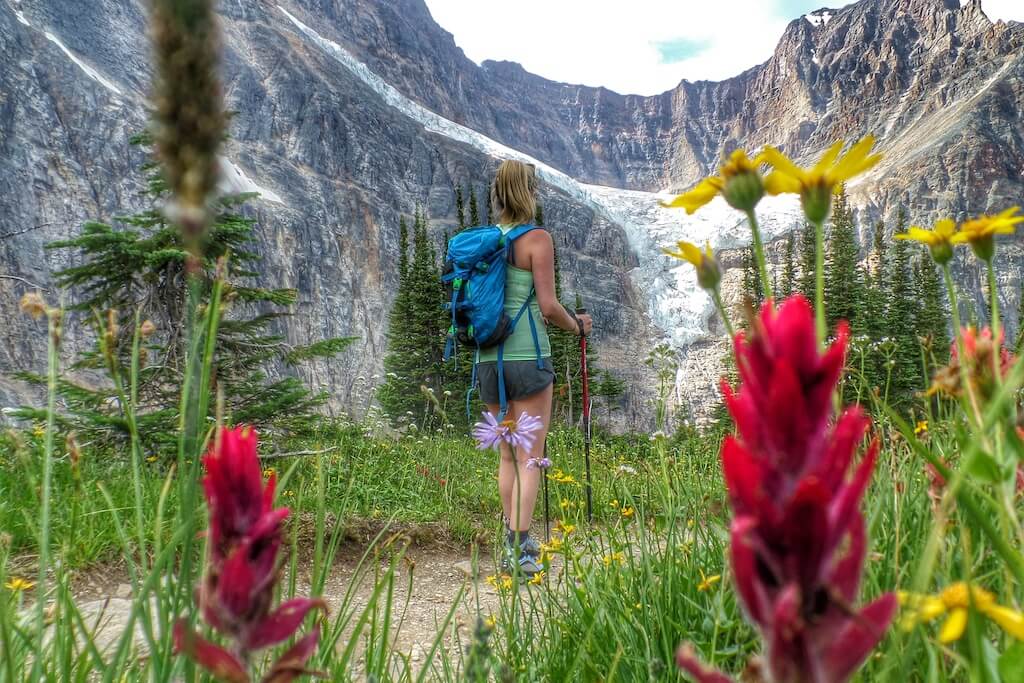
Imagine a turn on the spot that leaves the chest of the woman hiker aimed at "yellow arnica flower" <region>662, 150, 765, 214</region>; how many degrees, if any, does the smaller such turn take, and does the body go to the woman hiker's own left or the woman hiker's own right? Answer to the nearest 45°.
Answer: approximately 135° to the woman hiker's own right

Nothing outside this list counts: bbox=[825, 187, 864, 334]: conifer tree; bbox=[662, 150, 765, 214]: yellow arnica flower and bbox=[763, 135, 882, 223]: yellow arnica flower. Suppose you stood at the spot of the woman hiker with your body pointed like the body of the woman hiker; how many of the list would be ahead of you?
1

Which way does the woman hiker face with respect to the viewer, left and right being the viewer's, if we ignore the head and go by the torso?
facing away from the viewer and to the right of the viewer

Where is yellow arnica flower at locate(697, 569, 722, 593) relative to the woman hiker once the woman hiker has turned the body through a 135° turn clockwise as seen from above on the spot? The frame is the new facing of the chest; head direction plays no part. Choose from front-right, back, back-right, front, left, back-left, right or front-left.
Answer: front

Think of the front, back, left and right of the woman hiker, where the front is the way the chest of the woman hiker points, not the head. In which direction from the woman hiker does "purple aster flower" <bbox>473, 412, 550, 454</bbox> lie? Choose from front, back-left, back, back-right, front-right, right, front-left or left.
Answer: back-right

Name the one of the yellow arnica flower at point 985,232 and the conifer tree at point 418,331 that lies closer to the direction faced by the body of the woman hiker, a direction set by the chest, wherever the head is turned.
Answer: the conifer tree

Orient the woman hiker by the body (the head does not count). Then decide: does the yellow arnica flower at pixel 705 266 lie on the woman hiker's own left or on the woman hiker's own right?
on the woman hiker's own right

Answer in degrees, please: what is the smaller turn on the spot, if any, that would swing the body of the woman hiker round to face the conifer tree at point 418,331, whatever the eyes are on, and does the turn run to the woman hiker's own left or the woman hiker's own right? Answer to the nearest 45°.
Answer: approximately 45° to the woman hiker's own left
